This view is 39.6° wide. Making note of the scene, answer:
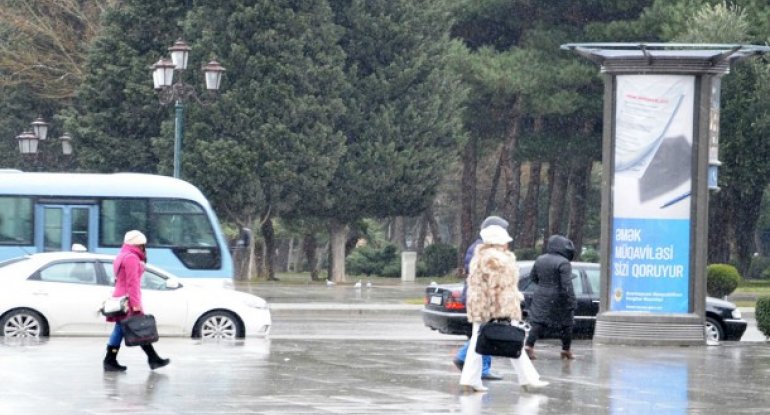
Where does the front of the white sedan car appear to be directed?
to the viewer's right

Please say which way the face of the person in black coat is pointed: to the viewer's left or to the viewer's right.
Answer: to the viewer's right

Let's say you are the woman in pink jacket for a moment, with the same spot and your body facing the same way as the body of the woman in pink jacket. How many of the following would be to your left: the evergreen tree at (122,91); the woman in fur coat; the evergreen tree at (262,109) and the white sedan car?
3

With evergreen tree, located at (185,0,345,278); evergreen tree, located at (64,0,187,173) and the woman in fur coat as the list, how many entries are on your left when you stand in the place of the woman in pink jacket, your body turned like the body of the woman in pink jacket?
2

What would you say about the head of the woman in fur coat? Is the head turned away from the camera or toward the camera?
away from the camera

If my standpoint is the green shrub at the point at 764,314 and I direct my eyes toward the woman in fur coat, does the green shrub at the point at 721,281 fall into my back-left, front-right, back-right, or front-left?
back-right

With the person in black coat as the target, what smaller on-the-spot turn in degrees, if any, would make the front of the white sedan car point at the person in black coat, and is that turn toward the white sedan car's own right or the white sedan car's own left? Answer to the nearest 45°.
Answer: approximately 45° to the white sedan car's own right

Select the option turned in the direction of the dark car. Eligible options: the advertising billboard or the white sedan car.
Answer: the white sedan car

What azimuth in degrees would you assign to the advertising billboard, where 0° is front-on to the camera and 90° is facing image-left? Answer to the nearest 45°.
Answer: approximately 0°
